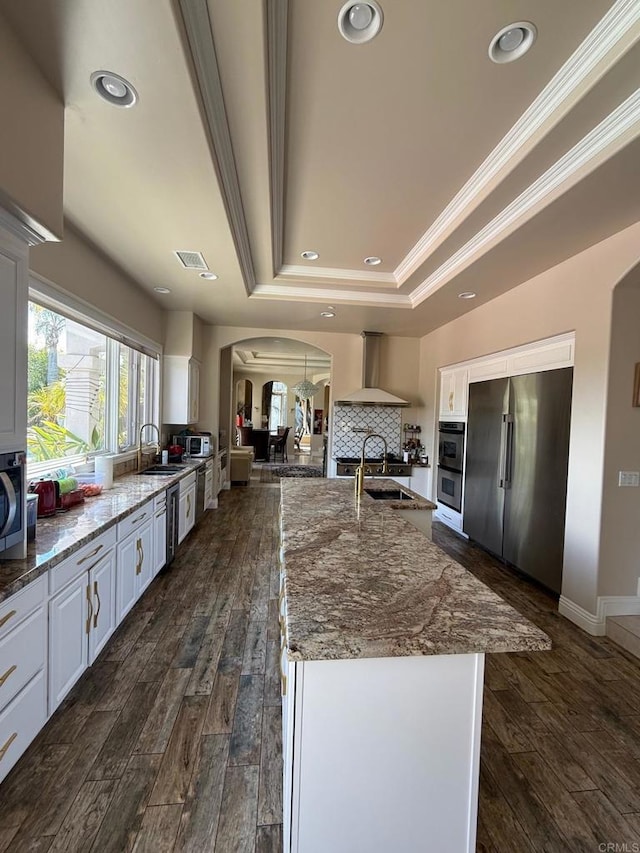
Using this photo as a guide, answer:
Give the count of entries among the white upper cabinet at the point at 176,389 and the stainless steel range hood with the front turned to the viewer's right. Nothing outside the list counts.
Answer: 1

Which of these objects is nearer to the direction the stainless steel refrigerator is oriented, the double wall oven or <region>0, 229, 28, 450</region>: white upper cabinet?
the white upper cabinet

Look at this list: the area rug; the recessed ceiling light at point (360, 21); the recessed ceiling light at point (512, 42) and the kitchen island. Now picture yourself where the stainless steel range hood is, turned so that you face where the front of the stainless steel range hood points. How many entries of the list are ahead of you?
3

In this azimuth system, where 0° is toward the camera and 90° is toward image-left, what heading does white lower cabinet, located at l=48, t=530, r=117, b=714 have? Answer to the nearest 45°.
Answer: approximately 315°

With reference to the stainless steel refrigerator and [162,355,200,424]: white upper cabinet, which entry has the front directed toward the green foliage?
the stainless steel refrigerator

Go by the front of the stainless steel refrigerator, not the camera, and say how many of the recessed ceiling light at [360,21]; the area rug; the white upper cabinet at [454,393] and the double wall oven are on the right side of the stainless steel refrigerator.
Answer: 3

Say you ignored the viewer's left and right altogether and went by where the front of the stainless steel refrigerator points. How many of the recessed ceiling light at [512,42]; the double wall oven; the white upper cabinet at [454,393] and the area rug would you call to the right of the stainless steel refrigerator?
3

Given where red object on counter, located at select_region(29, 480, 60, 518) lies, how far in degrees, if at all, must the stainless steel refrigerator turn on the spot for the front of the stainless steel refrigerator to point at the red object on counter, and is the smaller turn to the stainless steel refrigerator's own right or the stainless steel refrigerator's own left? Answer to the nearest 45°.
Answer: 0° — it already faces it

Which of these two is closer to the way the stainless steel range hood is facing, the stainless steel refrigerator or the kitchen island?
the kitchen island

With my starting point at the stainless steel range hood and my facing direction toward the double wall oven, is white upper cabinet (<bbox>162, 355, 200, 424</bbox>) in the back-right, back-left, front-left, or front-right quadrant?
back-right

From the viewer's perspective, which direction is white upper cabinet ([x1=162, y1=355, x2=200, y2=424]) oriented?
to the viewer's right
